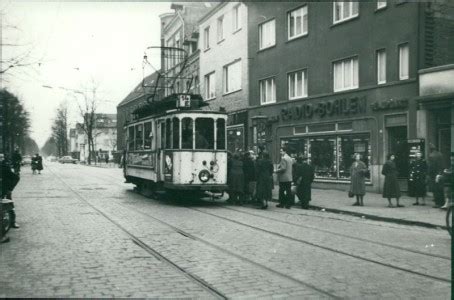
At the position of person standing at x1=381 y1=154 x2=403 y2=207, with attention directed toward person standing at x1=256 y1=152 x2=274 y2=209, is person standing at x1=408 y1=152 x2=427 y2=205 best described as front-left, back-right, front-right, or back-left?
back-right

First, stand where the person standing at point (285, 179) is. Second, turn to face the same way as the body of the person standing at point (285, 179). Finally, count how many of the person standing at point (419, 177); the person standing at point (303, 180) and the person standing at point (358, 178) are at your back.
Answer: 3

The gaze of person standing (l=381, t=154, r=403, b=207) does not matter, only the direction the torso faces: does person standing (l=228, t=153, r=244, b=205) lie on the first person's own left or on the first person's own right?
on the first person's own right

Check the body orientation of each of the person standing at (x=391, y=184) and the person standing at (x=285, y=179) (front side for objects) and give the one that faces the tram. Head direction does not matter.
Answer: the person standing at (x=285, y=179)

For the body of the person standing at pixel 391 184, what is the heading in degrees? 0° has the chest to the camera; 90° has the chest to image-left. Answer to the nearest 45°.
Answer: approximately 315°

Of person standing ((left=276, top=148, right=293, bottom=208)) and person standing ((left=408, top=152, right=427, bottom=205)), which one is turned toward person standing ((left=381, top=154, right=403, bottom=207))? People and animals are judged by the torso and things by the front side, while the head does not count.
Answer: person standing ((left=408, top=152, right=427, bottom=205))

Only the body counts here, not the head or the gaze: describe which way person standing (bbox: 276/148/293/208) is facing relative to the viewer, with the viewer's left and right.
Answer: facing to the left of the viewer

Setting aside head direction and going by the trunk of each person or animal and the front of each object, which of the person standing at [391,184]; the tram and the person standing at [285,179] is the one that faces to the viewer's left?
the person standing at [285,179]

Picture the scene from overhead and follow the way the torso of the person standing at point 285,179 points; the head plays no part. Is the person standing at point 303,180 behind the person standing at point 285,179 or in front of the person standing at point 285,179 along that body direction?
behind
